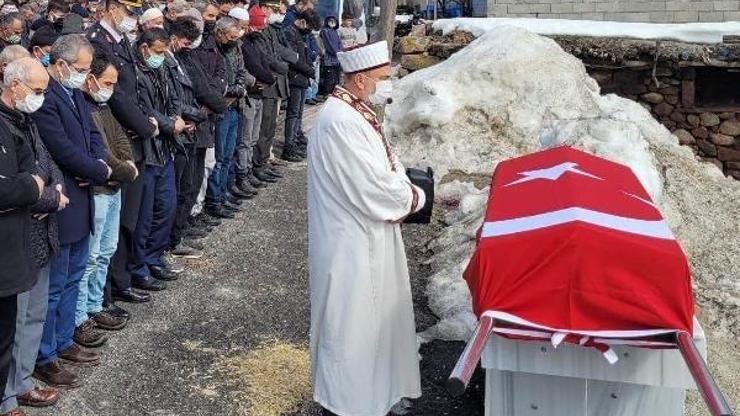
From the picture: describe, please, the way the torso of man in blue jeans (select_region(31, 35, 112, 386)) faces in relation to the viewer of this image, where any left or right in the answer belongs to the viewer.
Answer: facing the viewer and to the right of the viewer

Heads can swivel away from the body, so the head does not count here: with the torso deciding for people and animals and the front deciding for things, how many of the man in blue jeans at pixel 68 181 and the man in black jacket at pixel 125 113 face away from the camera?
0

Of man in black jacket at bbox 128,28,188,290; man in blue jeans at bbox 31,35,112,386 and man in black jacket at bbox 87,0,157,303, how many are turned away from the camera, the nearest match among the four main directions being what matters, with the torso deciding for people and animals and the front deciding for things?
0

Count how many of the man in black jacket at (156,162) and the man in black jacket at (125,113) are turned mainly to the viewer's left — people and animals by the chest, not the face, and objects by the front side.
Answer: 0

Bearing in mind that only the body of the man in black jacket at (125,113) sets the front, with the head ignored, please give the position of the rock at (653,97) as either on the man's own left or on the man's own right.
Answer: on the man's own left

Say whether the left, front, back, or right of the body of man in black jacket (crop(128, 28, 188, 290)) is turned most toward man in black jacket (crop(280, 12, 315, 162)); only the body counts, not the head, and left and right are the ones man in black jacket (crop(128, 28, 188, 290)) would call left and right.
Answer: left

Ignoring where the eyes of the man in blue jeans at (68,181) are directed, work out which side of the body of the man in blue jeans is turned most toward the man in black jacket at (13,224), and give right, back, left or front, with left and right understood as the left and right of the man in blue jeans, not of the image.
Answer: right

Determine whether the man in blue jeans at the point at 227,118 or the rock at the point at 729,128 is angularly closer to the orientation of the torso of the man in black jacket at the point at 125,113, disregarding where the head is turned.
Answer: the rock
